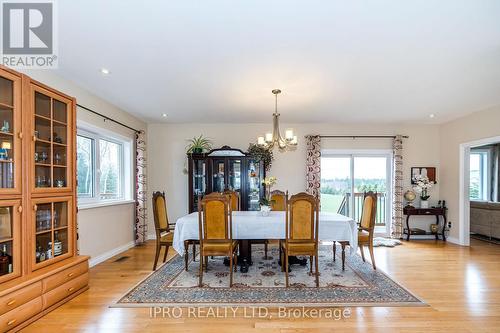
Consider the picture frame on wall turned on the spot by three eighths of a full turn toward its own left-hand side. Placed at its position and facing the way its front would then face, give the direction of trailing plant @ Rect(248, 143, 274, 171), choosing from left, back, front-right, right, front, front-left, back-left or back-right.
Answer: back

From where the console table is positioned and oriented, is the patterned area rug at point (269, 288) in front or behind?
in front

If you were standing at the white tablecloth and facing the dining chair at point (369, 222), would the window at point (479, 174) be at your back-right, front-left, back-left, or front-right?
front-left

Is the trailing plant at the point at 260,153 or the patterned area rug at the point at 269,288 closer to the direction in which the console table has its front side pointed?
the patterned area rug

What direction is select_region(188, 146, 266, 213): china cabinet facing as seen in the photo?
toward the camera

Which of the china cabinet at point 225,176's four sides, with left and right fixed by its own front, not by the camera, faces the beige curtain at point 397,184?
left

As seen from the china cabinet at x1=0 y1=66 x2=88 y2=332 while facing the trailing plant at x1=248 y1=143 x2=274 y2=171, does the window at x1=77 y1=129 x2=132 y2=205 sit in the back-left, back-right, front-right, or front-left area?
front-left

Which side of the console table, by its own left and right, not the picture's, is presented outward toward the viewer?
front

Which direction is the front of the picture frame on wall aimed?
toward the camera
